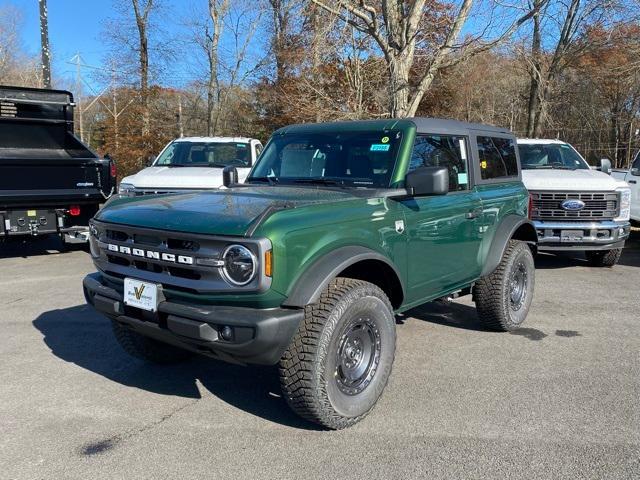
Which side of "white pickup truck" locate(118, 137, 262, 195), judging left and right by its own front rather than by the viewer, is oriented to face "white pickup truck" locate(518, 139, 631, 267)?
left

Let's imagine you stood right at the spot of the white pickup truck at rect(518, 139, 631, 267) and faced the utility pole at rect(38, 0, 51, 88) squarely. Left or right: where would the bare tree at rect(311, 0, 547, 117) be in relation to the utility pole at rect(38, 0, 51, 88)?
right

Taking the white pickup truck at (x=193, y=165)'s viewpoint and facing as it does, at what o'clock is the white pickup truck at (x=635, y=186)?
The white pickup truck at (x=635, y=186) is roughly at 8 o'clock from the white pickup truck at (x=193, y=165).

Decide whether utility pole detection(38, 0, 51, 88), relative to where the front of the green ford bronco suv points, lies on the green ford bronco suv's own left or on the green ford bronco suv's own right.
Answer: on the green ford bronco suv's own right

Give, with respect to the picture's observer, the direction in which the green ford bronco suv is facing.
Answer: facing the viewer and to the left of the viewer

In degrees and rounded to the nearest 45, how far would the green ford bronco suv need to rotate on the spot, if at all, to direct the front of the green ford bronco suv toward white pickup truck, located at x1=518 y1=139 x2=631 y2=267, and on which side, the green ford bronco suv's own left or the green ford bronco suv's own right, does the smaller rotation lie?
approximately 180°

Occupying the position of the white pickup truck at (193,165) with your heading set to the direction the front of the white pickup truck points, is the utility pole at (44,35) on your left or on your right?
on your right

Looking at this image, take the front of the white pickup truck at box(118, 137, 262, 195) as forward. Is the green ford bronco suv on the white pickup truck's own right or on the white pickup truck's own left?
on the white pickup truck's own left

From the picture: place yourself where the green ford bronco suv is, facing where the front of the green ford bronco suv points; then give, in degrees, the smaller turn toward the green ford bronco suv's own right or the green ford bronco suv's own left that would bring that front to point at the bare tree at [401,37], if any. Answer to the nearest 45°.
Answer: approximately 135° to the green ford bronco suv's own right

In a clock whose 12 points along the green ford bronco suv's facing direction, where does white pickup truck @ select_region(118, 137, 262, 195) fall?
The white pickup truck is roughly at 4 o'clock from the green ford bronco suv.

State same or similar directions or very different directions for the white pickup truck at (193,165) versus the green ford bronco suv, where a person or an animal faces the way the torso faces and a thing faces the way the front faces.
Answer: same or similar directions

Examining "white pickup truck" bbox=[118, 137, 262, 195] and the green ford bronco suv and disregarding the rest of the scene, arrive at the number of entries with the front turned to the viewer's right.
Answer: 0

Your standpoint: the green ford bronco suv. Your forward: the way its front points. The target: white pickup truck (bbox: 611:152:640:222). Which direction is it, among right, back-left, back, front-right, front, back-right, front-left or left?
back
